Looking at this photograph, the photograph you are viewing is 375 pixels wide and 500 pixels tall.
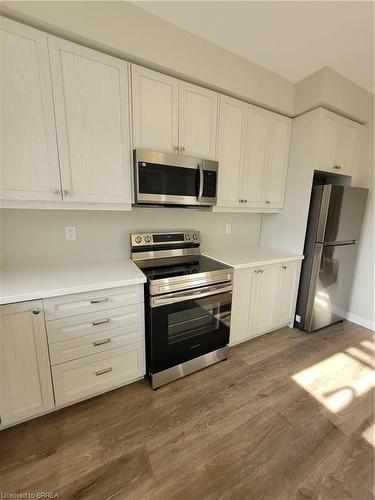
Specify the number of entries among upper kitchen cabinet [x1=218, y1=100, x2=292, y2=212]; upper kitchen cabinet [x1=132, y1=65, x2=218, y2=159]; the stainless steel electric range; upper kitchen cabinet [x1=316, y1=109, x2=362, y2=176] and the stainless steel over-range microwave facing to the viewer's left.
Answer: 0

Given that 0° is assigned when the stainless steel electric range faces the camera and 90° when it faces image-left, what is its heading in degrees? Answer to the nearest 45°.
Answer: approximately 315°

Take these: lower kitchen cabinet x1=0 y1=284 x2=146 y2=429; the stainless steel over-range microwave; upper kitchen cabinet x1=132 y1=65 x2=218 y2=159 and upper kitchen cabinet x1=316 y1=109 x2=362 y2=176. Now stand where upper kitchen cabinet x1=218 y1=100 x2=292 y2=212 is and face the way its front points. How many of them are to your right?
3

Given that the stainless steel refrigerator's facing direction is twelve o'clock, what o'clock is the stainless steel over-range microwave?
The stainless steel over-range microwave is roughly at 3 o'clock from the stainless steel refrigerator.

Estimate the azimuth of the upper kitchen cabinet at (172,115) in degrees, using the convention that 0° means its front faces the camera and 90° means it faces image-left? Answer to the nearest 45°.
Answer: approximately 315°

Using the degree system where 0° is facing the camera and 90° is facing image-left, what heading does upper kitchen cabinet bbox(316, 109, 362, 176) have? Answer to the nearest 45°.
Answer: approximately 315°

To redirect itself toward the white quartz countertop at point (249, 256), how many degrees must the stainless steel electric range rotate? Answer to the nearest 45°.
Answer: approximately 90° to its left

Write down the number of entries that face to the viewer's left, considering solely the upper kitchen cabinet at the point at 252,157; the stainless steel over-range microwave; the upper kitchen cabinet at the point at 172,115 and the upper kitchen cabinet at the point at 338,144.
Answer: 0

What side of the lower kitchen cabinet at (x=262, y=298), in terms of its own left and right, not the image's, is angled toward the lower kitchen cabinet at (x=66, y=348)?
right

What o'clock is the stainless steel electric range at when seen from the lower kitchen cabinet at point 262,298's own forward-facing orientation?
The stainless steel electric range is roughly at 3 o'clock from the lower kitchen cabinet.

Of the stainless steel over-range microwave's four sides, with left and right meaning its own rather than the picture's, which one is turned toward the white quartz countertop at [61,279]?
right

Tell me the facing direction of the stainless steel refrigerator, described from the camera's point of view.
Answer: facing the viewer and to the right of the viewer
